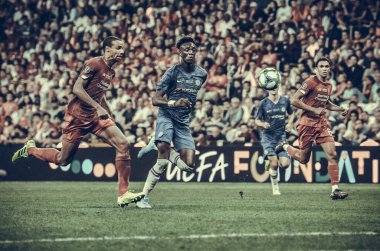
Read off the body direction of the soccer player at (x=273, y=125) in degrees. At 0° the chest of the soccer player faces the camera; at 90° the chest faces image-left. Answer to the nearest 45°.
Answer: approximately 0°

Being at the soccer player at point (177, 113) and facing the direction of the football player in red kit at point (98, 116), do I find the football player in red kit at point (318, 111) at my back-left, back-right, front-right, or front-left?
back-right

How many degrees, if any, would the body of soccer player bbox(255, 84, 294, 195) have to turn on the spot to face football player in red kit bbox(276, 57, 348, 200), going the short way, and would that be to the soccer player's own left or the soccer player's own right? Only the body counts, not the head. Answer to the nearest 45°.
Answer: approximately 45° to the soccer player's own left

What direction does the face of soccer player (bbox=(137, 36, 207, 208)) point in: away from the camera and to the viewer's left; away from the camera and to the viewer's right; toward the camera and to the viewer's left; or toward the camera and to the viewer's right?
toward the camera and to the viewer's right

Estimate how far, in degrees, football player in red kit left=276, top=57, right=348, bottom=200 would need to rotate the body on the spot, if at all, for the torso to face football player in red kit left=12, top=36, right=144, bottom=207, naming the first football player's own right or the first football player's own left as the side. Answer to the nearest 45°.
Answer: approximately 90° to the first football player's own right

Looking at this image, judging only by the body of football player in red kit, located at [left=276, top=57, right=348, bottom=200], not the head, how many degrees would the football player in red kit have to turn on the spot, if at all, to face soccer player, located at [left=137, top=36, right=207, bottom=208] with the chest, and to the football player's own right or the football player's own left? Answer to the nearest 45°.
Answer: approximately 90° to the football player's own right
